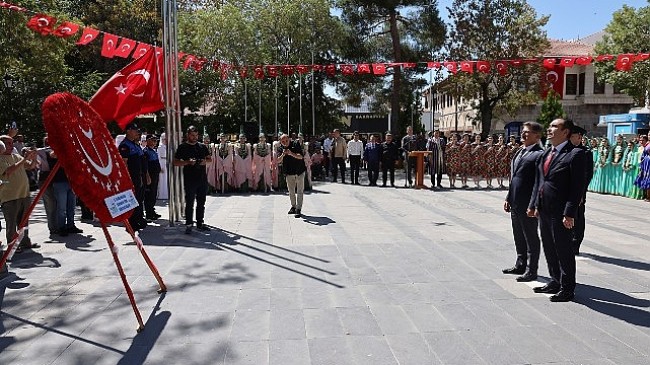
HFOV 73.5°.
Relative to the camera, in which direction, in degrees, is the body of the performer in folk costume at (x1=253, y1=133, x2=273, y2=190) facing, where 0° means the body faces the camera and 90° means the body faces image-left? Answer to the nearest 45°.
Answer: approximately 0°

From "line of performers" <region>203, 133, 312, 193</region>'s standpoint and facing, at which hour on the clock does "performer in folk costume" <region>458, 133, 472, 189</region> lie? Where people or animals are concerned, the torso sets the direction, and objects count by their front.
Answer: The performer in folk costume is roughly at 9 o'clock from the line of performers.

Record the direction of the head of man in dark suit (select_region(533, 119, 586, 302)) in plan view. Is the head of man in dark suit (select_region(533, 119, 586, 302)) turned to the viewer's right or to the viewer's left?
to the viewer's left

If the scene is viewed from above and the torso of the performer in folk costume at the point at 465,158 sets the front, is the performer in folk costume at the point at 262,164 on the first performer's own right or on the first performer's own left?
on the first performer's own right

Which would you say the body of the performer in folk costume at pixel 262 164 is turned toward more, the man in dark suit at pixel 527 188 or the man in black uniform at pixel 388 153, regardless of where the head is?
the man in dark suit

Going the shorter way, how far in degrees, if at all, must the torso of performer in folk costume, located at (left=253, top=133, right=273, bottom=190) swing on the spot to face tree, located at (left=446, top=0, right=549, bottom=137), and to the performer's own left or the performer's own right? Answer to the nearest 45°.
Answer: approximately 135° to the performer's own left

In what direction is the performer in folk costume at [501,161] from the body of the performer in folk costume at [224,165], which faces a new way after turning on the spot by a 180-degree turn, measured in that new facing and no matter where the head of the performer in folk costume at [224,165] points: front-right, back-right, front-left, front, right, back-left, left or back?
right
